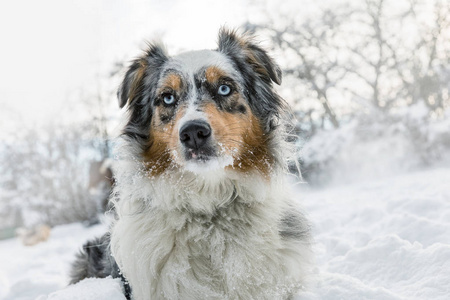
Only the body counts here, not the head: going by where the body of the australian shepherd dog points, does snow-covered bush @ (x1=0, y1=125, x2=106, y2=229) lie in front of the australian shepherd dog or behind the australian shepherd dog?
behind

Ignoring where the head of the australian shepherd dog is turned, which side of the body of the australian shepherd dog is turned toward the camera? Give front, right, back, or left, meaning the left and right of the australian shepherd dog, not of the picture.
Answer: front
